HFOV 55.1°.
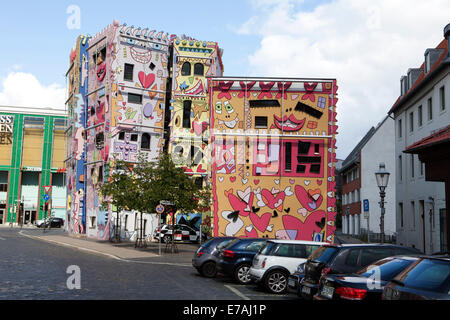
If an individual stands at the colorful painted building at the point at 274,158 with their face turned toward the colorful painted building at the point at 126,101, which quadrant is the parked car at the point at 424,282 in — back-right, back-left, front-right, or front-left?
back-left

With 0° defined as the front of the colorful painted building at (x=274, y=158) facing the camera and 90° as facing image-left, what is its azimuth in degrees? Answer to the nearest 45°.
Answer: approximately 0°

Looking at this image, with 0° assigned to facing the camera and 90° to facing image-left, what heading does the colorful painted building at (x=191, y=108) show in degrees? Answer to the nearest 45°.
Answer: approximately 0°

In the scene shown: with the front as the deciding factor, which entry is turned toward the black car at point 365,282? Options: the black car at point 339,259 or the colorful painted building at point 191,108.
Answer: the colorful painted building

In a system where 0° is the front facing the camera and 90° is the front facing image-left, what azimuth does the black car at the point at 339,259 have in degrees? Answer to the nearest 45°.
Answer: approximately 225°

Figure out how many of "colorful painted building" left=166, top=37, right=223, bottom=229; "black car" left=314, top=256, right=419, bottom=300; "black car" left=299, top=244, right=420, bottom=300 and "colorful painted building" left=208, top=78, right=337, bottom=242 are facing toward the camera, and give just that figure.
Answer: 2

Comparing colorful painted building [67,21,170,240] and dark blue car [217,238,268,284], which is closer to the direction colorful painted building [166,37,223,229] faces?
the dark blue car

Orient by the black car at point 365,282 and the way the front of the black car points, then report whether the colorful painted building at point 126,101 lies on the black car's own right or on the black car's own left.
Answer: on the black car's own left

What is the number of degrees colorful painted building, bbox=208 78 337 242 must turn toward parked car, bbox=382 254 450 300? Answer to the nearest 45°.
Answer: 0° — it already faces it

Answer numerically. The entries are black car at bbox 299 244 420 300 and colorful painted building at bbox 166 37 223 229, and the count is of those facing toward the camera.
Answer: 1

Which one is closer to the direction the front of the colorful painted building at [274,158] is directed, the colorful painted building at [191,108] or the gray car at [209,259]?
the gray car

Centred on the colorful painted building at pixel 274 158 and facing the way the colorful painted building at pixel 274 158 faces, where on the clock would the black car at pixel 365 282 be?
The black car is roughly at 12 o'clock from the colorful painted building.

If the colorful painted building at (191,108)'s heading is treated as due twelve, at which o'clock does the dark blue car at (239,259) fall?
The dark blue car is roughly at 12 o'clock from the colorful painted building.
